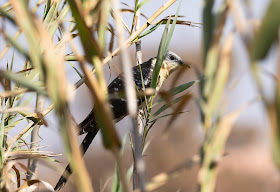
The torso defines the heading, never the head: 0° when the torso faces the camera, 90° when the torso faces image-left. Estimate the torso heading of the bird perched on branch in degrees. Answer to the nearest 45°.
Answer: approximately 270°
